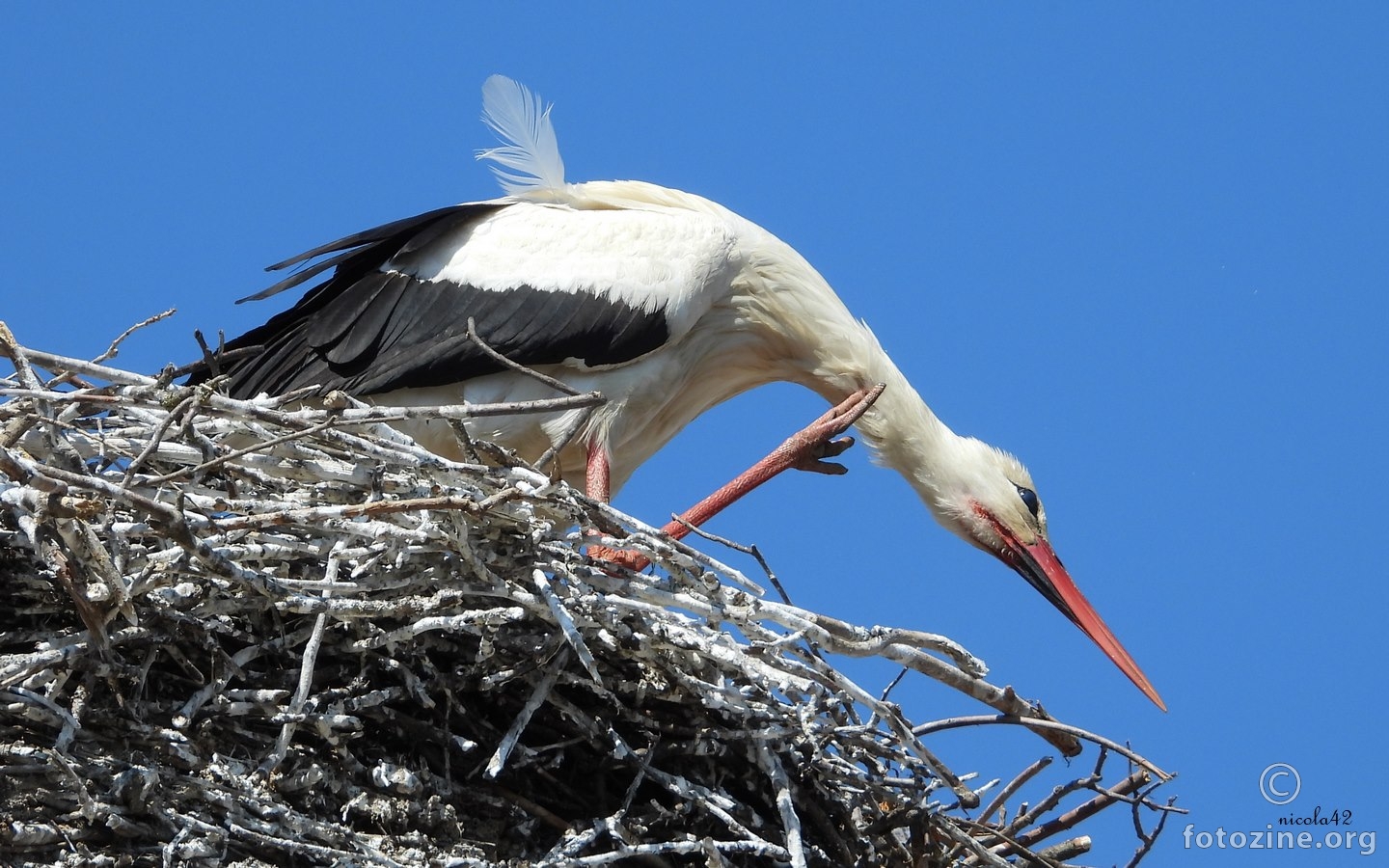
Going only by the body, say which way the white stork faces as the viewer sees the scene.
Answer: to the viewer's right
